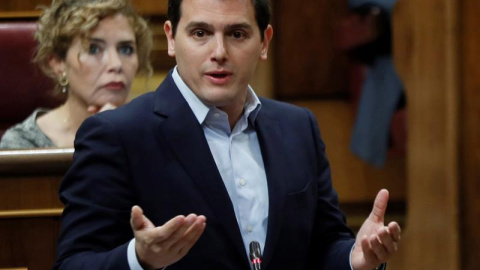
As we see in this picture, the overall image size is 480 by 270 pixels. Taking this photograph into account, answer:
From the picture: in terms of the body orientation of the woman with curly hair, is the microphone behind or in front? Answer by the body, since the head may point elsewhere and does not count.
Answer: in front

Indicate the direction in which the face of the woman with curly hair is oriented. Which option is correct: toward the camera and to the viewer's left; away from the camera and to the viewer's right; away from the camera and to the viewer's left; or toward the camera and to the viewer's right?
toward the camera and to the viewer's right

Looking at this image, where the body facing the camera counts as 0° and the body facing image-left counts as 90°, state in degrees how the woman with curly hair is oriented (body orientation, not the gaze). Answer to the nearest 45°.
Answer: approximately 315°

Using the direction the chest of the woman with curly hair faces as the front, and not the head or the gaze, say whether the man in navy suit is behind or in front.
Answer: in front
